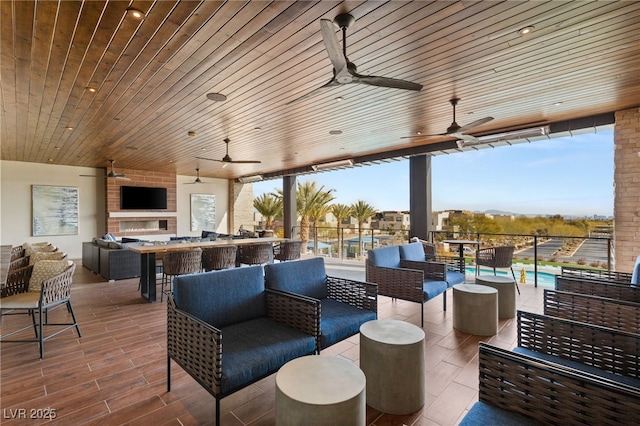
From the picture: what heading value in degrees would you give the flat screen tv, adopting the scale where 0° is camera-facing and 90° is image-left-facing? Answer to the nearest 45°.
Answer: approximately 0°

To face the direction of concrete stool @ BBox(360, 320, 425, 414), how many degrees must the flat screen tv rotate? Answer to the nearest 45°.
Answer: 0° — it already faces it

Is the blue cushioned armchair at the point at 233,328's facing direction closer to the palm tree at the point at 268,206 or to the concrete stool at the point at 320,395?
the concrete stool

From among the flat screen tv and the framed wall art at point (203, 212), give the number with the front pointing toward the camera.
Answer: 2

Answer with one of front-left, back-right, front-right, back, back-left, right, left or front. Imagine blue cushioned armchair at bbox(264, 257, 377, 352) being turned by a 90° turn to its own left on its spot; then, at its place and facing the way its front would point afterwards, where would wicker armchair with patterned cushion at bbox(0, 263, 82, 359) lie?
back-left

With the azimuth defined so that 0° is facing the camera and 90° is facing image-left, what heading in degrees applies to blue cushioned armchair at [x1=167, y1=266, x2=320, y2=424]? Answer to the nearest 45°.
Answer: approximately 315°

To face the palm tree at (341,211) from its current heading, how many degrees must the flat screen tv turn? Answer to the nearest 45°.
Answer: approximately 90° to its left

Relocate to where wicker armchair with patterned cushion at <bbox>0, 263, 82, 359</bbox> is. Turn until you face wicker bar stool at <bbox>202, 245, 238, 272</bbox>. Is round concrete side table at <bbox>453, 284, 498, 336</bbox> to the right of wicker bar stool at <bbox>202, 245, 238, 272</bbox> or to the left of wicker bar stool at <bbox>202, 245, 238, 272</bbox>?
right

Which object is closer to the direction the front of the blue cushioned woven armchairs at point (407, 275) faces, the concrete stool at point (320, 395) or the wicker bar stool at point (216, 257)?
the concrete stool
